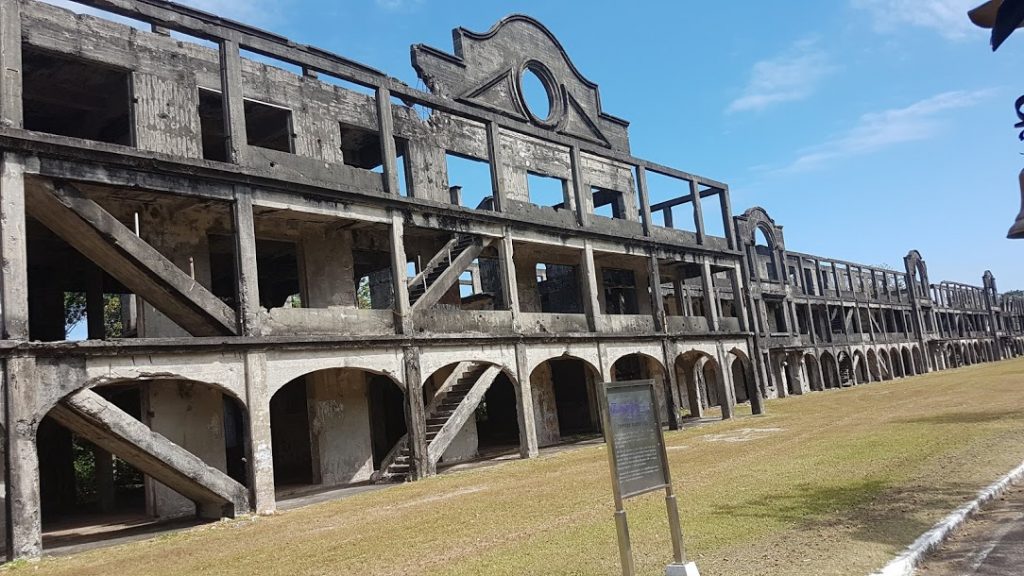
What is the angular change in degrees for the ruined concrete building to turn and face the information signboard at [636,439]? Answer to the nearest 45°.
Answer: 0° — it already faces it

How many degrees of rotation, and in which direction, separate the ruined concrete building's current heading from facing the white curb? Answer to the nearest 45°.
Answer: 0° — it already faces it

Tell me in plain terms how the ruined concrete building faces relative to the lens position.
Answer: facing the viewer and to the right of the viewer
